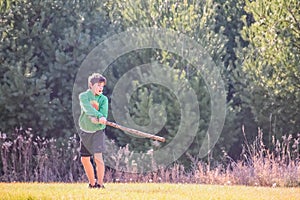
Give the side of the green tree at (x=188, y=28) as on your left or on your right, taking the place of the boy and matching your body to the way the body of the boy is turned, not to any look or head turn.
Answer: on your left

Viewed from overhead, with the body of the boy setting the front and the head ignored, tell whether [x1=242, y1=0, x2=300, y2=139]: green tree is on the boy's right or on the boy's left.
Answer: on the boy's left

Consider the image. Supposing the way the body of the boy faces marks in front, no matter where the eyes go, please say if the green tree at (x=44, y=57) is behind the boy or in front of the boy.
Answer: behind

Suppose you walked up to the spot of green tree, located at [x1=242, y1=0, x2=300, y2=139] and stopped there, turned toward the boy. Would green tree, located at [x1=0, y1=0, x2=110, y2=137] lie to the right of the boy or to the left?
right

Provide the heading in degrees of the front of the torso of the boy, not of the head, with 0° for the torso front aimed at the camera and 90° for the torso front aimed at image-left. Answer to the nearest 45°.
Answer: approximately 315°
